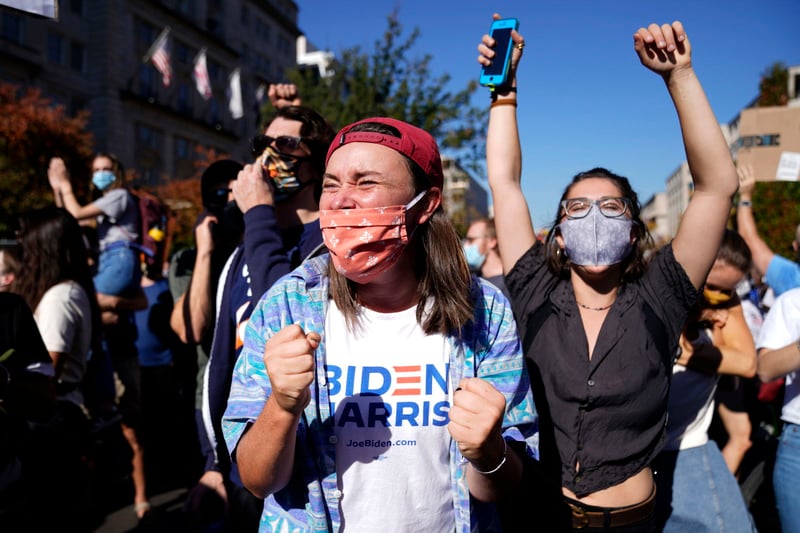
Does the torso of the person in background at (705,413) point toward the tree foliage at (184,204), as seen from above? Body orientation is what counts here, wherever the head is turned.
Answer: no

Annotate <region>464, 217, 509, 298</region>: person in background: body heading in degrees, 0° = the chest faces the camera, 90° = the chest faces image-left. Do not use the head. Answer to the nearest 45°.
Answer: approximately 45°

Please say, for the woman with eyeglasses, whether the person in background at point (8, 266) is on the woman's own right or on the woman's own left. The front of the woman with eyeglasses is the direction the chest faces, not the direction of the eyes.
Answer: on the woman's own right

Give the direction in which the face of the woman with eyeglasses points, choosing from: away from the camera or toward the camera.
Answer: toward the camera

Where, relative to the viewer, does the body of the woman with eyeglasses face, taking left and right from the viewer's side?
facing the viewer

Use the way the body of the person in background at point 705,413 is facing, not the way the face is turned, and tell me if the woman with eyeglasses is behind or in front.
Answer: in front

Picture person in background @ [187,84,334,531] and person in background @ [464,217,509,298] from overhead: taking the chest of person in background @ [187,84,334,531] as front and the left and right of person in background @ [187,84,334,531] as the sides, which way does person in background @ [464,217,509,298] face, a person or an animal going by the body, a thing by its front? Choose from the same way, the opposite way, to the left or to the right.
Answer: the same way

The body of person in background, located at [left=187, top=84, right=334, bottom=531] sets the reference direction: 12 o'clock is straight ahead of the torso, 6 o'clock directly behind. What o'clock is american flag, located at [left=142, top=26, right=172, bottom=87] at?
The american flag is roughly at 4 o'clock from the person in background.

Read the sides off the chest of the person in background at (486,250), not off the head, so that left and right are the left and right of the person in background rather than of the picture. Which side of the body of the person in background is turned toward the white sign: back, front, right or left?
back

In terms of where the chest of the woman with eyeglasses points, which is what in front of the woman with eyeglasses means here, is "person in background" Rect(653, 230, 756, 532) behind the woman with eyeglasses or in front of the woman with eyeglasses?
behind

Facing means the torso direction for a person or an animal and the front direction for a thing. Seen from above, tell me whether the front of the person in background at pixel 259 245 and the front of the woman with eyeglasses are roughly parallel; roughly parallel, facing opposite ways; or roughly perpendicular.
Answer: roughly parallel

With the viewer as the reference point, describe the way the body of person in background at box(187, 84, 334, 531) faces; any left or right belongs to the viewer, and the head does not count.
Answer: facing the viewer and to the left of the viewer

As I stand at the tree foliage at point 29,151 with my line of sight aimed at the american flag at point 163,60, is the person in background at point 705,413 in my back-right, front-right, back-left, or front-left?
back-right

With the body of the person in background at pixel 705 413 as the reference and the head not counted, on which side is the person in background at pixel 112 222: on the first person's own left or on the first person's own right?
on the first person's own right

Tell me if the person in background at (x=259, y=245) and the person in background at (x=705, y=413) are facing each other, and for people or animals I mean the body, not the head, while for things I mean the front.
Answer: no

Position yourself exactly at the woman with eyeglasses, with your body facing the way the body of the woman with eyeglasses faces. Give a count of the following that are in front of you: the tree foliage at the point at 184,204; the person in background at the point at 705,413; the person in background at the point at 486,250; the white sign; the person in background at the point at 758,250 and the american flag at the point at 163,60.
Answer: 0

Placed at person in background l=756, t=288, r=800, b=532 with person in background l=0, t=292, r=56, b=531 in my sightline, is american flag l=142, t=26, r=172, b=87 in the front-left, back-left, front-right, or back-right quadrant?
front-right

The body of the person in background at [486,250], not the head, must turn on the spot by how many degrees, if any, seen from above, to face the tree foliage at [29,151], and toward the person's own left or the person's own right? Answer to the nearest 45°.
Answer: approximately 90° to the person's own right
